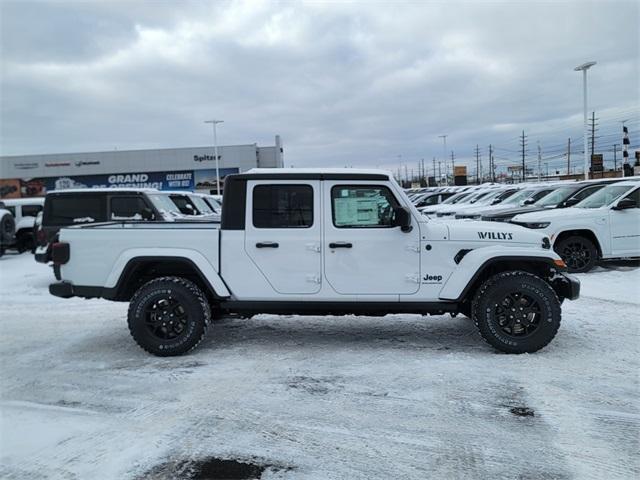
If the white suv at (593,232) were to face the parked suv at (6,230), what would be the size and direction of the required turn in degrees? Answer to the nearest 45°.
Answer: approximately 45° to its right

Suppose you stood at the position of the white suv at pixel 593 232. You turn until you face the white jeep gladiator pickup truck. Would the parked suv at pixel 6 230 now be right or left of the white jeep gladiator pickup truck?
right

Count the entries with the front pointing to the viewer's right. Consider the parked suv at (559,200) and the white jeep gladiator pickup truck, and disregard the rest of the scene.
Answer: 1

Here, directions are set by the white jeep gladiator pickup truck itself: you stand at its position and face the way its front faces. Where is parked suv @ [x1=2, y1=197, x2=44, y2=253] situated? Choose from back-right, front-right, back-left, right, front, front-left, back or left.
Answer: back-left

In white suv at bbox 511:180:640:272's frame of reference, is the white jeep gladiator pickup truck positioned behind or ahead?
ahead

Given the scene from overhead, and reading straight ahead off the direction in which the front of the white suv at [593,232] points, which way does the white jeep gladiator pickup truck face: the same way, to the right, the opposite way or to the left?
the opposite way

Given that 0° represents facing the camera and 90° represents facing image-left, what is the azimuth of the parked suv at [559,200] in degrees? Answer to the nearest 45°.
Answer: approximately 45°

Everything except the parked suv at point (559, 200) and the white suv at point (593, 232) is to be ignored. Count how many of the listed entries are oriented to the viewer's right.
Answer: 0

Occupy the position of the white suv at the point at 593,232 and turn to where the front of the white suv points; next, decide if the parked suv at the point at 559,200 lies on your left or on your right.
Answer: on your right

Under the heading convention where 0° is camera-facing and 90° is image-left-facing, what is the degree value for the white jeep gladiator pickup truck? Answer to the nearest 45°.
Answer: approximately 270°

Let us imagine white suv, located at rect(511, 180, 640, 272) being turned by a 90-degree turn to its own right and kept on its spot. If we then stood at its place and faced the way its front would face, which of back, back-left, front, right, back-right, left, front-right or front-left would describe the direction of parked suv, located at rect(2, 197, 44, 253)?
front-left
